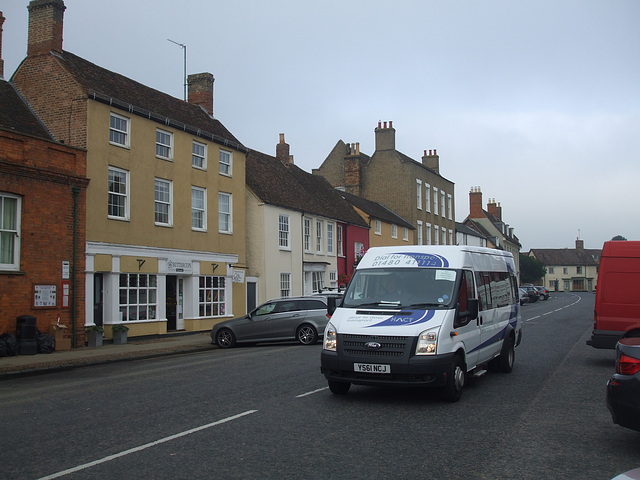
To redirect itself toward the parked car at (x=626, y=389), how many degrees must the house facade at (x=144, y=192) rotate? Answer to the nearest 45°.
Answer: approximately 45° to its right

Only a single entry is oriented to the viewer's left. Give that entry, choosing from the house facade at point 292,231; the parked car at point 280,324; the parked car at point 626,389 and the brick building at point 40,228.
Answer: the parked car at point 280,324

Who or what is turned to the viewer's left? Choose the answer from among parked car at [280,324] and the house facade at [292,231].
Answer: the parked car

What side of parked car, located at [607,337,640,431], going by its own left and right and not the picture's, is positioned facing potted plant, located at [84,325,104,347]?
left

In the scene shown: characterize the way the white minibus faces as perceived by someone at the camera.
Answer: facing the viewer and to the left of the viewer

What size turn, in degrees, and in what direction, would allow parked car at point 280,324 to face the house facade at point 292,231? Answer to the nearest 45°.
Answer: approximately 90° to its right

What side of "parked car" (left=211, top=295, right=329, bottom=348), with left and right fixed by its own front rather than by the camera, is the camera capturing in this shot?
left

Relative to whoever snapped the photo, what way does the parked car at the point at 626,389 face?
facing away from the viewer and to the right of the viewer

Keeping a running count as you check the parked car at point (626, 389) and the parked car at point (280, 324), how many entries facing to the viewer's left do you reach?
1

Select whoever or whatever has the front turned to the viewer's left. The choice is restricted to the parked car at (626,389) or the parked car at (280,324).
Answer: the parked car at (280,324)

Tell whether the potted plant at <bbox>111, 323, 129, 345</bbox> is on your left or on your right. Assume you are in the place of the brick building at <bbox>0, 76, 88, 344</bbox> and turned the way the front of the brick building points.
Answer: on your left

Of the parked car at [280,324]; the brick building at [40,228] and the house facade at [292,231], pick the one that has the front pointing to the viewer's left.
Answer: the parked car

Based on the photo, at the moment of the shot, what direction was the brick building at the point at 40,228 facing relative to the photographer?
facing the viewer and to the right of the viewer

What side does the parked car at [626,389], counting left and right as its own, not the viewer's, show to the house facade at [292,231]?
left

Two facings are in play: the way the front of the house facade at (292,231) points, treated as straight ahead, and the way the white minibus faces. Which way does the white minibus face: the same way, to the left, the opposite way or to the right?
to the right

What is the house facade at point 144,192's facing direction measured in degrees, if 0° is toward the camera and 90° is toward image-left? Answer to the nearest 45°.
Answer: approximately 315°

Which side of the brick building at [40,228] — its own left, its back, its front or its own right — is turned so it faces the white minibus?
front
